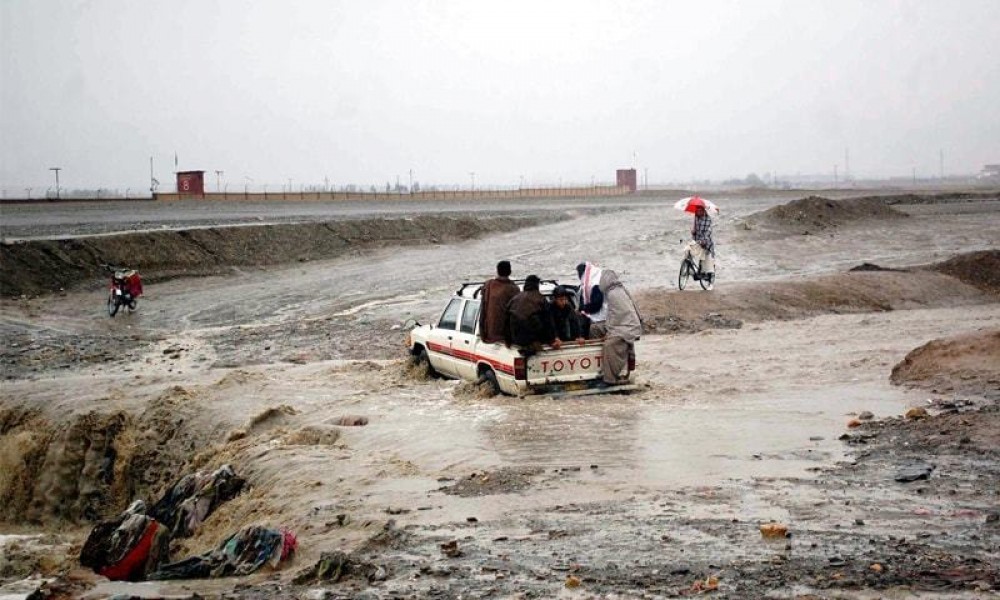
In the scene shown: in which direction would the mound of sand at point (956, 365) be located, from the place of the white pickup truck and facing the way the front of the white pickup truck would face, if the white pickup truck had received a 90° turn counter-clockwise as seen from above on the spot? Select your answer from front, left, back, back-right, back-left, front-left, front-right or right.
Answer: back-left

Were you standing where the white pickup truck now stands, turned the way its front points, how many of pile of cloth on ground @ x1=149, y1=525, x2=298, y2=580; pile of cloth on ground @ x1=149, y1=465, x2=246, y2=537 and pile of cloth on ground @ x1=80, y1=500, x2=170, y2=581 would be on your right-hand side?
0

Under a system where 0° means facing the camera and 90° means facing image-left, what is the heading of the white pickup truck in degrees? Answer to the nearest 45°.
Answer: approximately 135°

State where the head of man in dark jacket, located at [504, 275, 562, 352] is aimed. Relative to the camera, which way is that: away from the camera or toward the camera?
away from the camera

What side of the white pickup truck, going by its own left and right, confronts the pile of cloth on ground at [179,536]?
left

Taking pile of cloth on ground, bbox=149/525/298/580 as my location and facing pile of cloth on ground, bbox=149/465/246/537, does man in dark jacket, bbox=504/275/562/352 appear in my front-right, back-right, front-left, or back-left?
front-right

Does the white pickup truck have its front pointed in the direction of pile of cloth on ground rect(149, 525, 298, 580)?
no

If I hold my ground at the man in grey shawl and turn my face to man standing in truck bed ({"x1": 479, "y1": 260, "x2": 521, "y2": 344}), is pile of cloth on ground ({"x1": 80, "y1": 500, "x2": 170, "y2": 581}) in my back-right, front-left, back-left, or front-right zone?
front-left

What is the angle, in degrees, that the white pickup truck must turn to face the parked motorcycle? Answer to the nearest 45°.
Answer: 0° — it already faces it

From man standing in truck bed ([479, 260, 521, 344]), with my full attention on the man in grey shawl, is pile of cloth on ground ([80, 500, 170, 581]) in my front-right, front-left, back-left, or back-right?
back-right

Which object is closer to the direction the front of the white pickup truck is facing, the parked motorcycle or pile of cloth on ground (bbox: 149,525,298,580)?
the parked motorcycle
